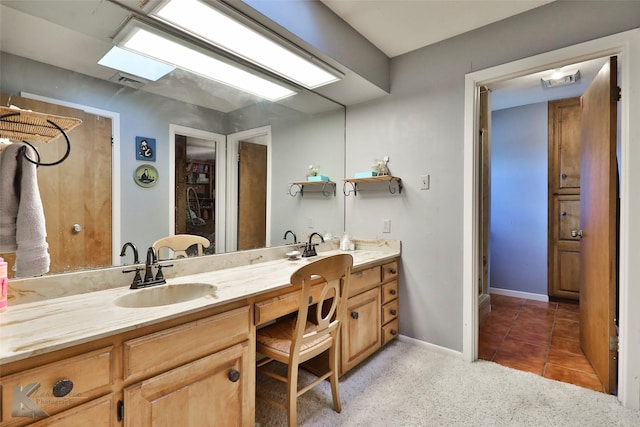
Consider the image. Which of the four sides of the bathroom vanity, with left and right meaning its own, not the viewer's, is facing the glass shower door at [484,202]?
left

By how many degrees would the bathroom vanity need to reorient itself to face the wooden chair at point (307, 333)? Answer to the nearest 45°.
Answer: approximately 45° to its left

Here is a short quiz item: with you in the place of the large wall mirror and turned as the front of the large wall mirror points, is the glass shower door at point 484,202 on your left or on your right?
on your left

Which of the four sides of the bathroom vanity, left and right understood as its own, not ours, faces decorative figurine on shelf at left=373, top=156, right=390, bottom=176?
left

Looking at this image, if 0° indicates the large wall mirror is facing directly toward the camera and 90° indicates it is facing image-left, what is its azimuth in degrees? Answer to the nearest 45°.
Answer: approximately 315°

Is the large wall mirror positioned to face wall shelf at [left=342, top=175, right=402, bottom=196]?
no

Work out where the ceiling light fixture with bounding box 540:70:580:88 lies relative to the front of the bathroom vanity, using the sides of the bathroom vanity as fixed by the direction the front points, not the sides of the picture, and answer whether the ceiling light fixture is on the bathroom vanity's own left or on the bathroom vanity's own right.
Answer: on the bathroom vanity's own left

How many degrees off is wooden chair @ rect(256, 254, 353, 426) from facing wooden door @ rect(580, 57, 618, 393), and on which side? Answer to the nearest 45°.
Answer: approximately 135° to its right

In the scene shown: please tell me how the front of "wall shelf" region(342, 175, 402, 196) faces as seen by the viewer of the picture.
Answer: facing the viewer and to the left of the viewer

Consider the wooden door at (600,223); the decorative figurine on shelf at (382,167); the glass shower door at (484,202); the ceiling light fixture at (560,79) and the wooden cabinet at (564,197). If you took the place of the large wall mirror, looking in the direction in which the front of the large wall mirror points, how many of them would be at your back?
0

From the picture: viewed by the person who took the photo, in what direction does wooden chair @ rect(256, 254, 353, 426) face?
facing away from the viewer and to the left of the viewer

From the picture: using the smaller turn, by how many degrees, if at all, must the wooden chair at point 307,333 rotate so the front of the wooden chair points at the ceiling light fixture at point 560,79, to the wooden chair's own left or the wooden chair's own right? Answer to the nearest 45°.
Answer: approximately 90° to the wooden chair's own right

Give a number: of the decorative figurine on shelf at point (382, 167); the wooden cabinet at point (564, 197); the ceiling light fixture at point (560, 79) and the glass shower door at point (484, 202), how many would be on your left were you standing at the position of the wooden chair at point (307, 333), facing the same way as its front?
0

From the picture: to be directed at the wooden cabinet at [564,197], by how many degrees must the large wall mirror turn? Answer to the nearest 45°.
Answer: approximately 45° to its left

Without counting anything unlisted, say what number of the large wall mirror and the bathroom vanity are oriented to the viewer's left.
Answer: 0
